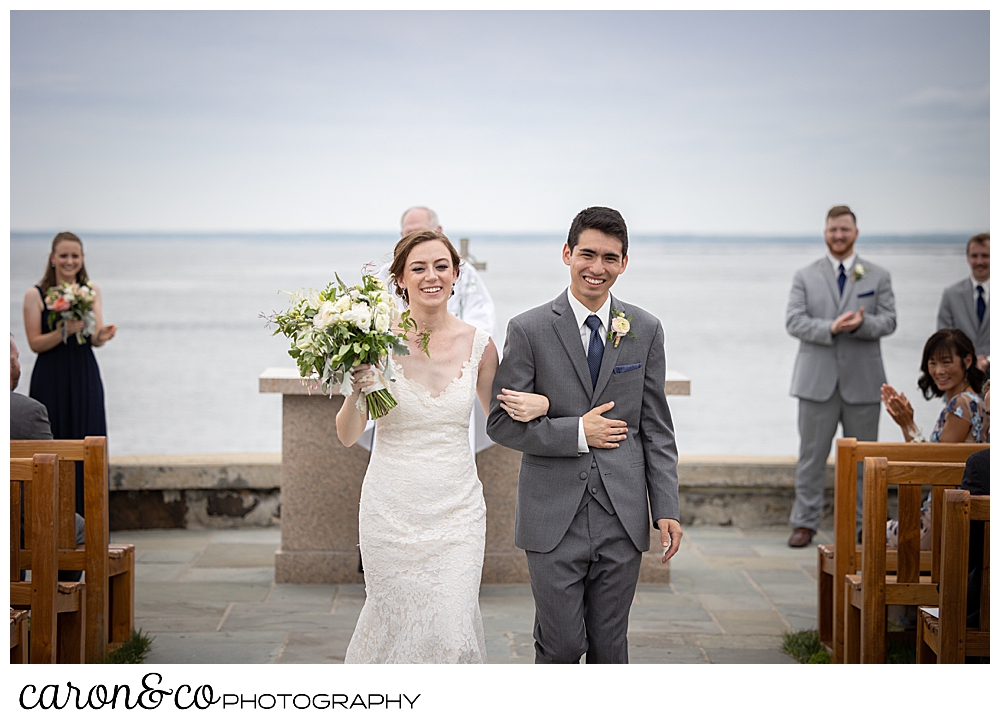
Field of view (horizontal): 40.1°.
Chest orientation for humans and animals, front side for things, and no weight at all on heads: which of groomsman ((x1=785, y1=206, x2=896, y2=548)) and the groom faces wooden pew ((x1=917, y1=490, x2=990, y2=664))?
the groomsman

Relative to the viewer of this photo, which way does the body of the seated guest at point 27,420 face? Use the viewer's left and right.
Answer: facing away from the viewer and to the right of the viewer

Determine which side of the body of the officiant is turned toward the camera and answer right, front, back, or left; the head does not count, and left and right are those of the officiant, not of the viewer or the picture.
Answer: front

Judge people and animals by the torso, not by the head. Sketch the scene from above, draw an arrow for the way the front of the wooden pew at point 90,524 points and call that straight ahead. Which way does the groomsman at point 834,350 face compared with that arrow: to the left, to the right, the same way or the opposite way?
the opposite way

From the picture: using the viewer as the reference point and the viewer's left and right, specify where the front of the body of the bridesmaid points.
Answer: facing the viewer and to the right of the viewer

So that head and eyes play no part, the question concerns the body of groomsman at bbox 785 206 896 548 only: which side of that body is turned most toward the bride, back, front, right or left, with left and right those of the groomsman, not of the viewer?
front

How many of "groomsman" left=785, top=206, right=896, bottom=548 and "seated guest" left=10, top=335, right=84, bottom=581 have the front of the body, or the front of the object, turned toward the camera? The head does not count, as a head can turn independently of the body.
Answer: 1

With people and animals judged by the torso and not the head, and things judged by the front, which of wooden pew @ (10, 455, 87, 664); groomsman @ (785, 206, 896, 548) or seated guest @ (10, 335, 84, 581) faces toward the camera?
the groomsman

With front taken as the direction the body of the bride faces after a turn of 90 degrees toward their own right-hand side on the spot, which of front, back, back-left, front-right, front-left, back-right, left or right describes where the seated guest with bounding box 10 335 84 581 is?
front-right

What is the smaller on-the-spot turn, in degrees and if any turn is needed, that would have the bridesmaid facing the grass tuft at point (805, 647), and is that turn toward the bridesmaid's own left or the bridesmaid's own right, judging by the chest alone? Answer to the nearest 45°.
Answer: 0° — they already face it

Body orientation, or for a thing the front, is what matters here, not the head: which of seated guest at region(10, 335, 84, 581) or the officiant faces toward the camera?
the officiant

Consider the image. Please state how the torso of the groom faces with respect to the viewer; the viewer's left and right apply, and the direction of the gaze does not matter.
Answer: facing the viewer

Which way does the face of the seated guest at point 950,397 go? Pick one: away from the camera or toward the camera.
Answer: toward the camera

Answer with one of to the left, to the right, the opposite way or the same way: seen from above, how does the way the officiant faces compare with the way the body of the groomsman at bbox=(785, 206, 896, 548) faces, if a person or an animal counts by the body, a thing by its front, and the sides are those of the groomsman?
the same way

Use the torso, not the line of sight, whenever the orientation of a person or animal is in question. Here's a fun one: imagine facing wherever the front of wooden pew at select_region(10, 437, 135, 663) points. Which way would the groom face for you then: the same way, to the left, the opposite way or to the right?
the opposite way

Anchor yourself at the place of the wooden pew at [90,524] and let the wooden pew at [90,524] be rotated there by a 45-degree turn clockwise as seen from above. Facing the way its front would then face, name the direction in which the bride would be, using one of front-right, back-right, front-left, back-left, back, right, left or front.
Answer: front-right

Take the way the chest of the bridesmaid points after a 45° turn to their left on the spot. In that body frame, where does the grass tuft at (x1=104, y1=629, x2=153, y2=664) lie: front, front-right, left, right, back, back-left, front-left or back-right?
right

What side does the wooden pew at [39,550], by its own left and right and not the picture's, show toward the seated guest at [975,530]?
right

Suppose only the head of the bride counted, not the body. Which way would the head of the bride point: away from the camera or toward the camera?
toward the camera

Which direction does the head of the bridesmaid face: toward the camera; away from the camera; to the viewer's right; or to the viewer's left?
toward the camera
